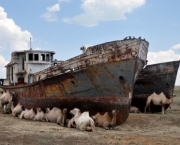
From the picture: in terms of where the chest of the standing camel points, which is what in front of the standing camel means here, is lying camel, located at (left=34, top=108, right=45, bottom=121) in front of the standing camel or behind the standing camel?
behind

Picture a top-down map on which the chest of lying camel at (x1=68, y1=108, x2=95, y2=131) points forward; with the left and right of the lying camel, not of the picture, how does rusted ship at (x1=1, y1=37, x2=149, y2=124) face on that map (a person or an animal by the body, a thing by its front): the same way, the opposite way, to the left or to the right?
the opposite way

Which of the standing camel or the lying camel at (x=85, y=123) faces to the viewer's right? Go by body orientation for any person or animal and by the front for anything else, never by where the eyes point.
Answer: the standing camel

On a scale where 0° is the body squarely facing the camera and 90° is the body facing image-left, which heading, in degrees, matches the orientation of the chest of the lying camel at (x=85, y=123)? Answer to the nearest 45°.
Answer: approximately 135°

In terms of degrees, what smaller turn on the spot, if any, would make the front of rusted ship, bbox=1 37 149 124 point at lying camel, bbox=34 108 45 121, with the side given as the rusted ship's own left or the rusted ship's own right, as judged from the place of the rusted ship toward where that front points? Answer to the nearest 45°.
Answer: approximately 180°

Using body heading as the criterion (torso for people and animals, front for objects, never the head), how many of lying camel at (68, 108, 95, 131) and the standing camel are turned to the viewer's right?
1

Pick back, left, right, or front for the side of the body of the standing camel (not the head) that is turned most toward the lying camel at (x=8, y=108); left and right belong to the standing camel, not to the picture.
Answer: back

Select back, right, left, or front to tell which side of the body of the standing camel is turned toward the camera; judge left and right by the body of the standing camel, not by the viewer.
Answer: right

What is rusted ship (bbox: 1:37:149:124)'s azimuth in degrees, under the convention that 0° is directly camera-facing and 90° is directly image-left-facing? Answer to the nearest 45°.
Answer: approximately 315°

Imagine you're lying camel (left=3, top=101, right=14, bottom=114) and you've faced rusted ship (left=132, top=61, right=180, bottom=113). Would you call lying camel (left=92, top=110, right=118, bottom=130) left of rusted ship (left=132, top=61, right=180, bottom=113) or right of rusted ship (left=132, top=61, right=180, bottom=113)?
right

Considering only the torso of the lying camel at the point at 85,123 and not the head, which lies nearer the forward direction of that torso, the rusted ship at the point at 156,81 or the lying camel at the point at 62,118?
the lying camel

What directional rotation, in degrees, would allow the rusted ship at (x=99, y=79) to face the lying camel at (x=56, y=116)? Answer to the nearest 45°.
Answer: approximately 180°
